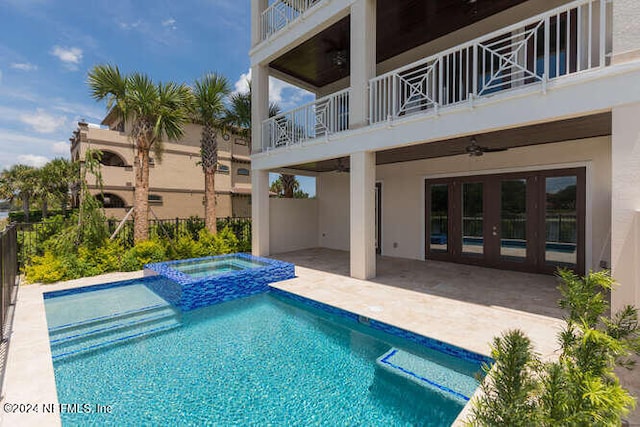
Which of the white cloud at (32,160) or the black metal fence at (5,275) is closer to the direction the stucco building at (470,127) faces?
the black metal fence

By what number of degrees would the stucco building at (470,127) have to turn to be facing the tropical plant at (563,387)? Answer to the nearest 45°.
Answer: approximately 45° to its left

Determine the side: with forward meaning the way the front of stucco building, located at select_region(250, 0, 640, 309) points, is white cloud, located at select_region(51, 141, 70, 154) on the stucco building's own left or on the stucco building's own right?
on the stucco building's own right

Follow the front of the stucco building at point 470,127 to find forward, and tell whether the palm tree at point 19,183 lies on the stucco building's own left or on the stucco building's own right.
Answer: on the stucco building's own right

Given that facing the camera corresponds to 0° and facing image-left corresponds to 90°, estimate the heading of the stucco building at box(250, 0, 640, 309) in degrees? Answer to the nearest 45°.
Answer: approximately 45°

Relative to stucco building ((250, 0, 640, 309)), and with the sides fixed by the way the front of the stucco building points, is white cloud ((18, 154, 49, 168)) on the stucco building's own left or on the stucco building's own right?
on the stucco building's own right

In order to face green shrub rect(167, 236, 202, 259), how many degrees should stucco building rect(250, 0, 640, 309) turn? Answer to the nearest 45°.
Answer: approximately 45° to its right

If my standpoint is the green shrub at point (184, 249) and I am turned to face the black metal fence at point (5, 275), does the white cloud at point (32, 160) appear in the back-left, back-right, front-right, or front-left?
back-right

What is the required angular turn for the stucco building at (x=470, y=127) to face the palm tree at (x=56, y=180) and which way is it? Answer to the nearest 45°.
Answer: approximately 45° to its right

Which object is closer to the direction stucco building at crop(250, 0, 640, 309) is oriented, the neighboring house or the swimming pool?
the swimming pool

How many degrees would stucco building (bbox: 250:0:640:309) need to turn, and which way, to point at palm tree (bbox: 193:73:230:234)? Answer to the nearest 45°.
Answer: approximately 45° to its right
